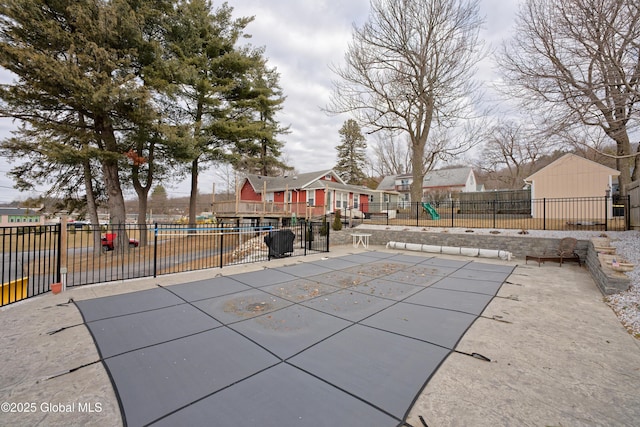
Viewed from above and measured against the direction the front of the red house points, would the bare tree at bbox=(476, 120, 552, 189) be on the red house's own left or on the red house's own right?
on the red house's own left

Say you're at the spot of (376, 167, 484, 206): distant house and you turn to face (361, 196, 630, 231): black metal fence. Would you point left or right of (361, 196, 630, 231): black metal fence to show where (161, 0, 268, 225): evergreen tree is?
right

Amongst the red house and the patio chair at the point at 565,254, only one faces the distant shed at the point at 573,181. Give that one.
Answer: the red house

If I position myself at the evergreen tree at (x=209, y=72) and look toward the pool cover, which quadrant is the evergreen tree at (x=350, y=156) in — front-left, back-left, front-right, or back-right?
back-left

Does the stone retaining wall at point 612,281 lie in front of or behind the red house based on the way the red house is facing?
in front

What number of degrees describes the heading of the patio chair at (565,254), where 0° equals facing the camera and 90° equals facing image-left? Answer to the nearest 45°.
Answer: approximately 45°

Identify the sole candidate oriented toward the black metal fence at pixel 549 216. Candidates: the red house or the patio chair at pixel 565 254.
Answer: the red house

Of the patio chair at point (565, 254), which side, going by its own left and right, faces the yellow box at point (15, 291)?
front

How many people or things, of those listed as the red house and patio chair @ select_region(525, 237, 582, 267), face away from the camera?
0
